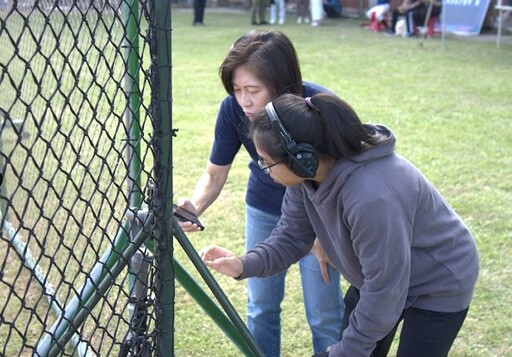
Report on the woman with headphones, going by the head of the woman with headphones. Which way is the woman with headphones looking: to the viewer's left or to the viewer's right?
to the viewer's left

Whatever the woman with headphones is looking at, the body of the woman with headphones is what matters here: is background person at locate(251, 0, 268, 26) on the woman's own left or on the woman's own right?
on the woman's own right

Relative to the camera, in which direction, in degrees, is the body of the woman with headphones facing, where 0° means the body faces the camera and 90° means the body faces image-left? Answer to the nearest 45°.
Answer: approximately 90°

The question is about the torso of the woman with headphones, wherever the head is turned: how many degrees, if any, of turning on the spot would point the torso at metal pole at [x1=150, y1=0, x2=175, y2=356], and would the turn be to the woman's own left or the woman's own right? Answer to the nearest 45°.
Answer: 0° — they already face it

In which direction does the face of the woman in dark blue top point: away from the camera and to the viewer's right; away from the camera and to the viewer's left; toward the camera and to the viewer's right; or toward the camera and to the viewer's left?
toward the camera and to the viewer's left

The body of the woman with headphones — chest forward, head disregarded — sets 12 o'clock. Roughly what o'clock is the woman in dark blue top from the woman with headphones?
The woman in dark blue top is roughly at 2 o'clock from the woman with headphones.

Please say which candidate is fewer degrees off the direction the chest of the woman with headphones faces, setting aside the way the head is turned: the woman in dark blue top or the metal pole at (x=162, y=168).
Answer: the metal pole

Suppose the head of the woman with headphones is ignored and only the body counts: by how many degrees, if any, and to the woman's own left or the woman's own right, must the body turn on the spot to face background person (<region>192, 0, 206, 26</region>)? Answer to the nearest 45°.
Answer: approximately 90° to the woman's own right
